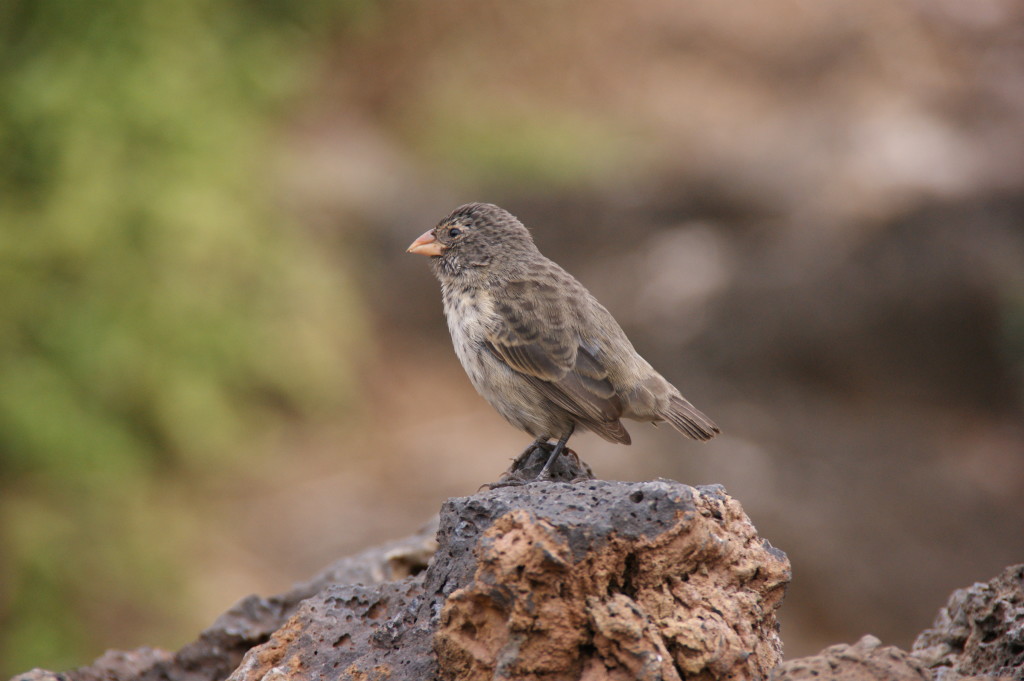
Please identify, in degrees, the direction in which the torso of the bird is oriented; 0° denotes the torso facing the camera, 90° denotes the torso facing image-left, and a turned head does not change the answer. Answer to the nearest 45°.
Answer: approximately 90°

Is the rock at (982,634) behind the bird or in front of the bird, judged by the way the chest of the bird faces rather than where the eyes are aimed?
behind
